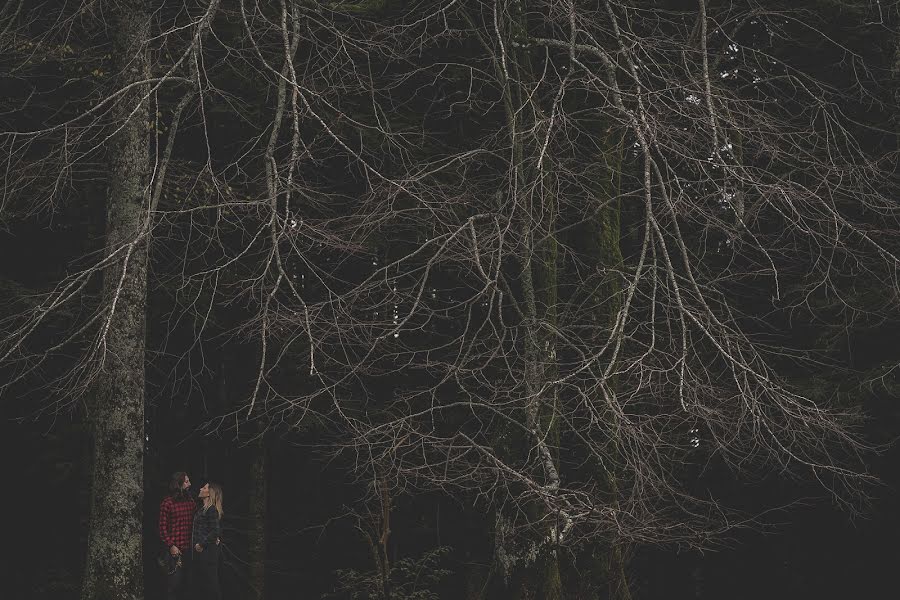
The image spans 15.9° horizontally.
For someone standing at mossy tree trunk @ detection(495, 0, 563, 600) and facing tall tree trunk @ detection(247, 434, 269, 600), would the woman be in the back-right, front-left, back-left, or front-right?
front-left

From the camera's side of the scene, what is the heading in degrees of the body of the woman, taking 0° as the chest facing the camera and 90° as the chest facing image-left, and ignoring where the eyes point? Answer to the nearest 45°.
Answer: approximately 90°

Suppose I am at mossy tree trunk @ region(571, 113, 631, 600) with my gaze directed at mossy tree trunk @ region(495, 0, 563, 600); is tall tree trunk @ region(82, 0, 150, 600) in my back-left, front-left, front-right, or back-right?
front-right

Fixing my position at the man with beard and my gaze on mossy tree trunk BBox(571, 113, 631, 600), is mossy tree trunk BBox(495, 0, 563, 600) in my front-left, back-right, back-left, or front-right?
front-right

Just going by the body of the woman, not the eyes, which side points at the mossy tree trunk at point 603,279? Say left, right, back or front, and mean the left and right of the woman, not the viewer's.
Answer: back

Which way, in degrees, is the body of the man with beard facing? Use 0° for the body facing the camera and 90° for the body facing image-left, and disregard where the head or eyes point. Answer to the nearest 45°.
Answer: approximately 315°

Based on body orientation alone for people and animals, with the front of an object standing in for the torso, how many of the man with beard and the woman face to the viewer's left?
1
